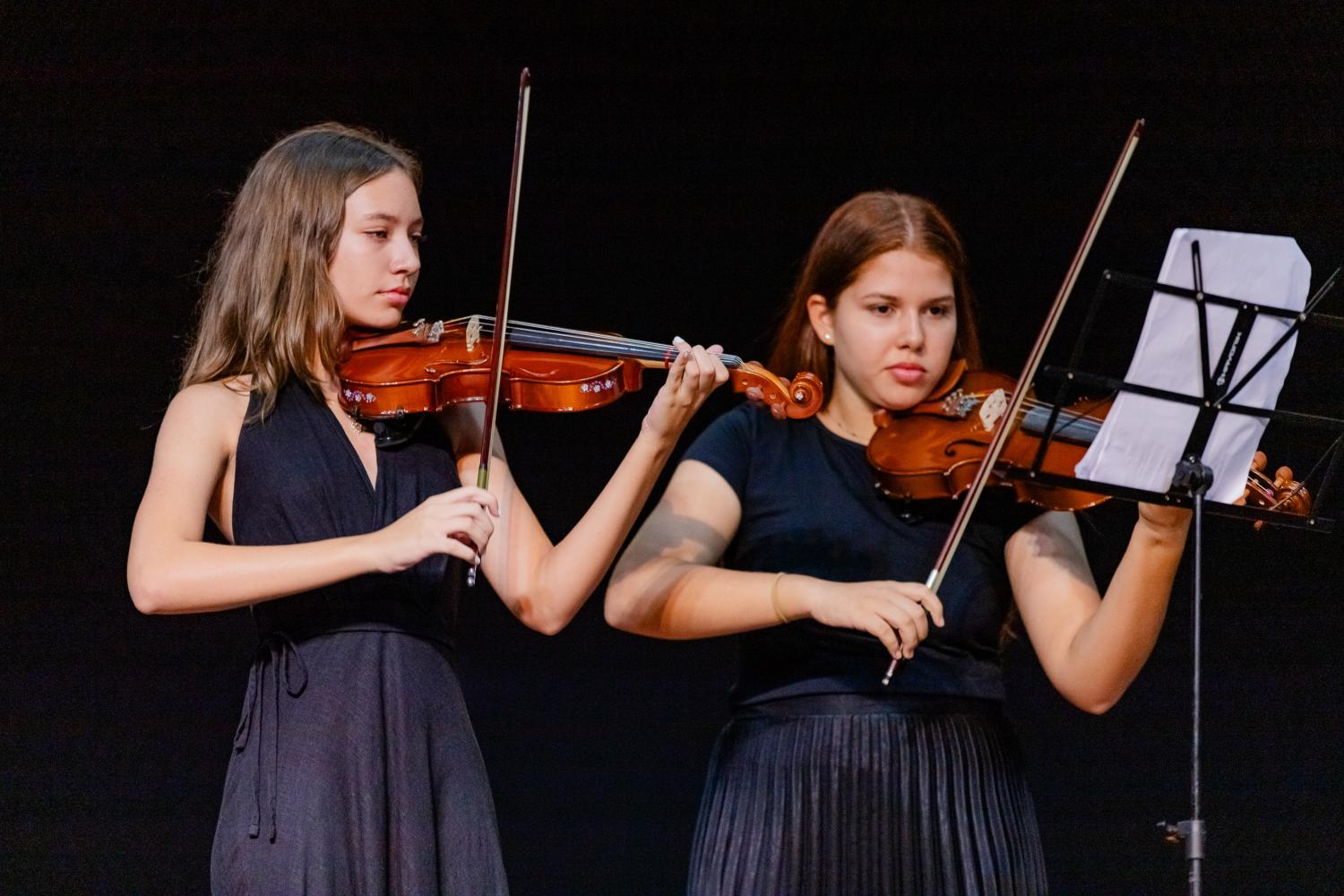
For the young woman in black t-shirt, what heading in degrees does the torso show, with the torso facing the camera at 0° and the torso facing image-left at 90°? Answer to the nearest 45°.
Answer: approximately 315°

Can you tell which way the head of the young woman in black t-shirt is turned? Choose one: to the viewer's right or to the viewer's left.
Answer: to the viewer's right

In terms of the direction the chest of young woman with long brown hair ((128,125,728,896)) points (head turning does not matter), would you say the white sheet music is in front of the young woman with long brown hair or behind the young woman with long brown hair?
in front

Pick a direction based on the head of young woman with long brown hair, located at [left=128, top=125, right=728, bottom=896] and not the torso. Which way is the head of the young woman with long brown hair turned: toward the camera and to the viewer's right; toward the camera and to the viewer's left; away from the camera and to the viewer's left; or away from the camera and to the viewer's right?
toward the camera and to the viewer's right
